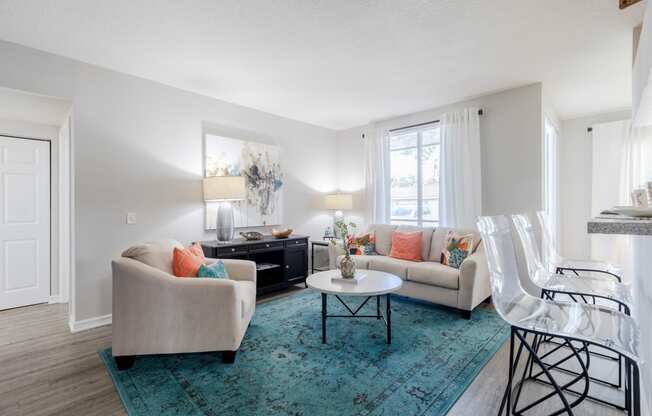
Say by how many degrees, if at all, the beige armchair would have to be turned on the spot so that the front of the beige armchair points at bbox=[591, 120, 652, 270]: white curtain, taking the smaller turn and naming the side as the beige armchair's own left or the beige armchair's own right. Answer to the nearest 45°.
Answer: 0° — it already faces it

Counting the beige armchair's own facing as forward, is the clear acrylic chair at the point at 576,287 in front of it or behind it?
in front

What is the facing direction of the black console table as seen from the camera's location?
facing the viewer and to the right of the viewer

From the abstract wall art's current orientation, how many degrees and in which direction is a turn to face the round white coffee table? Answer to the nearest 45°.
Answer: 0° — it already faces it

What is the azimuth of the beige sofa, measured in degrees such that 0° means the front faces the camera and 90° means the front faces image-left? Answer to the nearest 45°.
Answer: approximately 45°

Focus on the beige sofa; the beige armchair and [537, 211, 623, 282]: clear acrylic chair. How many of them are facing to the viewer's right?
2

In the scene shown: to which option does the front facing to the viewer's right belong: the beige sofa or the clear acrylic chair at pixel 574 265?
the clear acrylic chair

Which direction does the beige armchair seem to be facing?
to the viewer's right

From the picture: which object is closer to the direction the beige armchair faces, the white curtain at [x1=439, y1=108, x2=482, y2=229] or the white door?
the white curtain

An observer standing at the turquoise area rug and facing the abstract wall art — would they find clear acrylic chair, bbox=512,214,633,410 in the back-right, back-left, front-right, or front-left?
back-right

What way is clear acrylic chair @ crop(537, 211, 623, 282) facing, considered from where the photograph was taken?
facing to the right of the viewer

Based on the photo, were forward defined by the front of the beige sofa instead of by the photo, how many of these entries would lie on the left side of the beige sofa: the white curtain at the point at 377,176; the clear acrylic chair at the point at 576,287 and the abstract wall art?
1

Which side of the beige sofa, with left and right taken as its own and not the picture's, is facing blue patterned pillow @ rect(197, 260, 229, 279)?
front

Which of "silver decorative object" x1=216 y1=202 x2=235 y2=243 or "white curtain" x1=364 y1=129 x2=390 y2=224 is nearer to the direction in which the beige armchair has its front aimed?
the white curtain

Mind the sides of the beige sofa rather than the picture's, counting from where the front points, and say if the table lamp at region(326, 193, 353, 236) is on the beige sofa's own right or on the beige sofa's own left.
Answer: on the beige sofa's own right

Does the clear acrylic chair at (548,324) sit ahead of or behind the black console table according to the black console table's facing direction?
ahead
